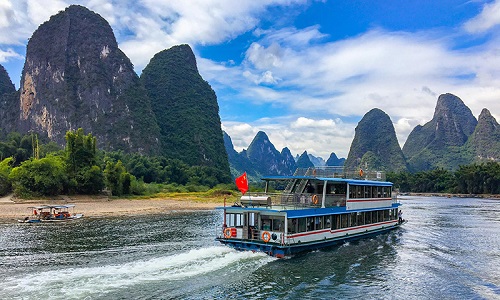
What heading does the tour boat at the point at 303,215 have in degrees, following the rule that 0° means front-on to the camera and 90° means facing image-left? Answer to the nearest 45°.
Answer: approximately 225°
